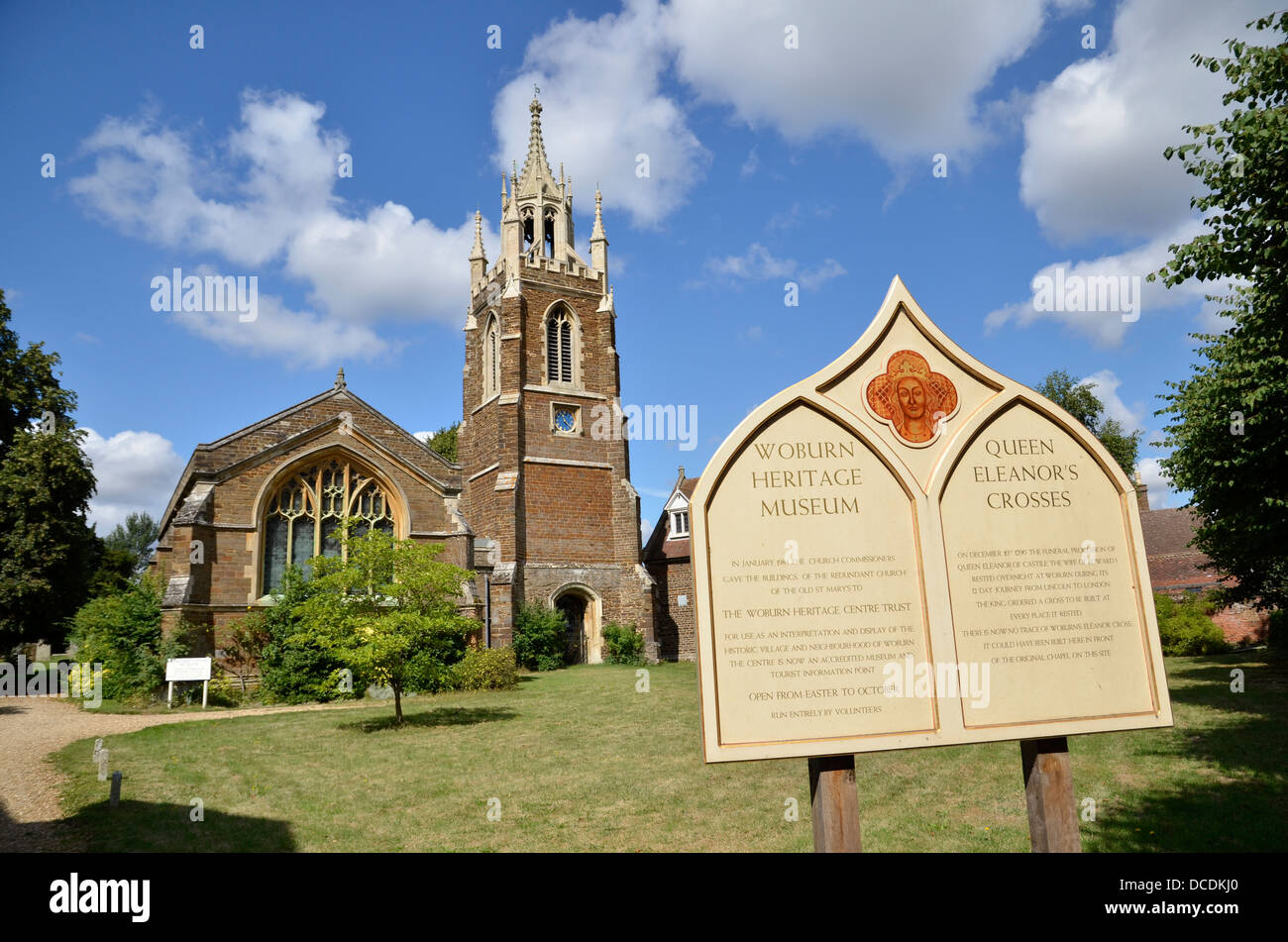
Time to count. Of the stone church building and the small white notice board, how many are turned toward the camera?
2

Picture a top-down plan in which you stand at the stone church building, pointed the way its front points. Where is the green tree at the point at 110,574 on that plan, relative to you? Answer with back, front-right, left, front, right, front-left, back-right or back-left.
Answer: back-right

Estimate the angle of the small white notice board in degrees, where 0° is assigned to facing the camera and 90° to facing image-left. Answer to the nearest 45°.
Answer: approximately 0°

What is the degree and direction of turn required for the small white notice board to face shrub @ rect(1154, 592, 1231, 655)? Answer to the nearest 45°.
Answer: approximately 90° to its left

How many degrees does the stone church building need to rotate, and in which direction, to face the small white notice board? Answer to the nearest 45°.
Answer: approximately 45° to its right

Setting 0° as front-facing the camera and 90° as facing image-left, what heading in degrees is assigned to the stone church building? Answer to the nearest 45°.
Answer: approximately 0°

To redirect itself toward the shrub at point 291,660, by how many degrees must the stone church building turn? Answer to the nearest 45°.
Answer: approximately 45° to its right

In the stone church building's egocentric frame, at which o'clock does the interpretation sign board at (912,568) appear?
The interpretation sign board is roughly at 12 o'clock from the stone church building.
